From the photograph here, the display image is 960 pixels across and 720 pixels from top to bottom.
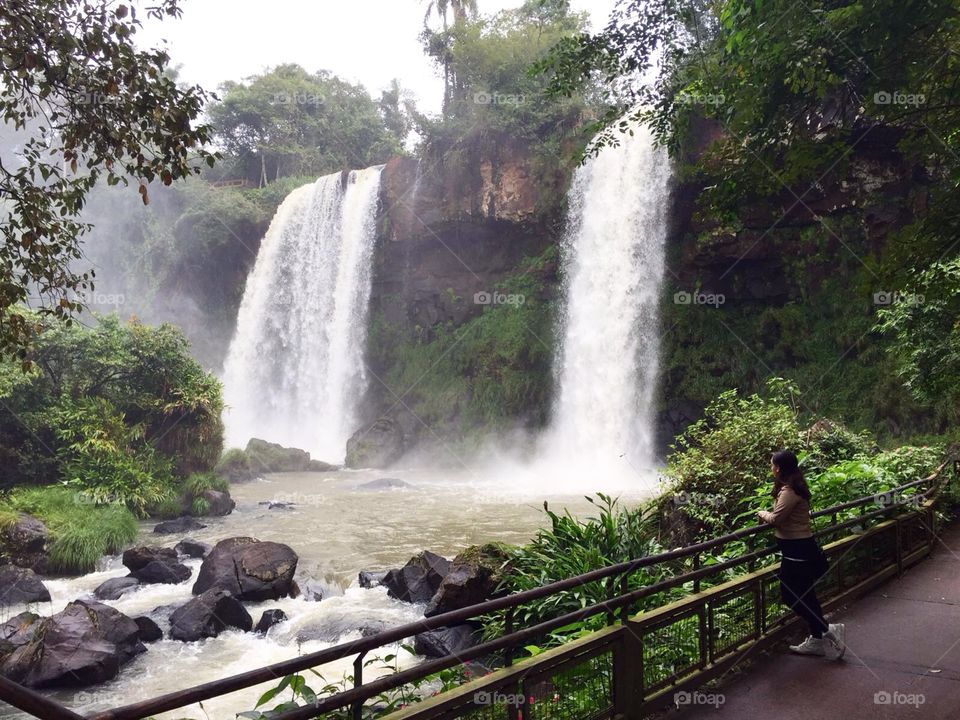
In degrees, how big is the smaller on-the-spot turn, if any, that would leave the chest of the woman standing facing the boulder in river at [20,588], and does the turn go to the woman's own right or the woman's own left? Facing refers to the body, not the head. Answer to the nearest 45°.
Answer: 0° — they already face it

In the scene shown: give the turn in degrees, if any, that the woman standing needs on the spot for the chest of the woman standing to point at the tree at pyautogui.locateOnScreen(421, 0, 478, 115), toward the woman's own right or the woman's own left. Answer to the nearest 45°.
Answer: approximately 45° to the woman's own right

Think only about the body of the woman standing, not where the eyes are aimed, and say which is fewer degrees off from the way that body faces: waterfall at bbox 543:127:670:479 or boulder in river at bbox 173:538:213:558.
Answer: the boulder in river

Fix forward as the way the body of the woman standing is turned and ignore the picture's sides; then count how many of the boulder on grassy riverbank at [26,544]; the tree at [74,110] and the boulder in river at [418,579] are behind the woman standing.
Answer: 0

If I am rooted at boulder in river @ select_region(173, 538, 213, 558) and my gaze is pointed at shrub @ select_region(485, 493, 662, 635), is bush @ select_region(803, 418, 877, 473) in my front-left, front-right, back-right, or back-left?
front-left

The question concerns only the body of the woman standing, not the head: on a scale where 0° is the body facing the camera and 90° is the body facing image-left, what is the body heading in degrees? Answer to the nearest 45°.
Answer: approximately 90°

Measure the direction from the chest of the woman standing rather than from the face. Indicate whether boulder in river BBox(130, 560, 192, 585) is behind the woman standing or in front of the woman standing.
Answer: in front

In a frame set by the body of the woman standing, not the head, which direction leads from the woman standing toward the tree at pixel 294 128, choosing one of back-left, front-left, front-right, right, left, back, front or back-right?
front-right

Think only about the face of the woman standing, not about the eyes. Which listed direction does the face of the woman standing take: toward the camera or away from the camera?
away from the camera

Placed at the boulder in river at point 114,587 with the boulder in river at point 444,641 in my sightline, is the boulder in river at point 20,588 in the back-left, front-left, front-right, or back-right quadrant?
back-right

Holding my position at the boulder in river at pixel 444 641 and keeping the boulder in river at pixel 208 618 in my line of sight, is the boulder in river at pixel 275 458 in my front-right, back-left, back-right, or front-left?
front-right

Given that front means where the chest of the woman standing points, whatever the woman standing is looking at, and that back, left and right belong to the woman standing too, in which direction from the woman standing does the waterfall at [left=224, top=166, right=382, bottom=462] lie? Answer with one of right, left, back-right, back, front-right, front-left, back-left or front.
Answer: front-right
